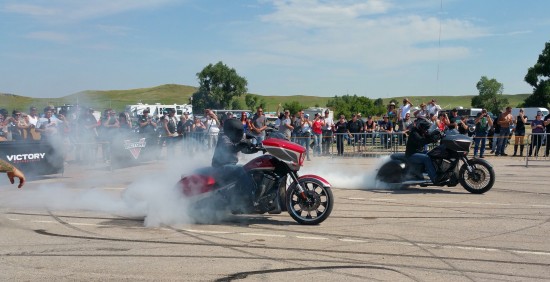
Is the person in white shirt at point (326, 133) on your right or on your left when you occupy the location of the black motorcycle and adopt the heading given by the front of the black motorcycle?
on your left

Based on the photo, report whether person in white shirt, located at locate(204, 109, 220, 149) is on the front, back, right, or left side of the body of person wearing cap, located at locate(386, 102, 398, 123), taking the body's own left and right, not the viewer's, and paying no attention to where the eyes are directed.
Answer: right

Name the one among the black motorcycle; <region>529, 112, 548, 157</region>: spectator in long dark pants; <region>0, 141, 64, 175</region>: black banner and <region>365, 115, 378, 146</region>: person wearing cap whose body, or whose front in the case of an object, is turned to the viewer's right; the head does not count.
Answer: the black motorcycle

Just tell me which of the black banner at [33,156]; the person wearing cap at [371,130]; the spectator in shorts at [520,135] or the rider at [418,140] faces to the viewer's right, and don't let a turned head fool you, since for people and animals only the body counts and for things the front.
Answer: the rider

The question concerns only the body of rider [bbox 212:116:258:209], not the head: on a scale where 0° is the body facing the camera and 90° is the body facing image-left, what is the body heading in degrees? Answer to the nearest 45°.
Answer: approximately 270°

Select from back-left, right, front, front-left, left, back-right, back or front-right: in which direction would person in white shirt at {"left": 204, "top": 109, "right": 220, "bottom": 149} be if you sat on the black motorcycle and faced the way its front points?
back-left

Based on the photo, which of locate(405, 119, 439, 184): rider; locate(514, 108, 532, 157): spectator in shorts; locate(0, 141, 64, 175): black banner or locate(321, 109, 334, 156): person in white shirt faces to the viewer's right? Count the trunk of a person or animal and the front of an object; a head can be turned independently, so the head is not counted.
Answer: the rider

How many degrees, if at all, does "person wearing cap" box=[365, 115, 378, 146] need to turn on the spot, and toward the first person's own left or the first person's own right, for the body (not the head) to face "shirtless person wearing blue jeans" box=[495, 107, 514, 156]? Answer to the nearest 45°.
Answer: approximately 90° to the first person's own left

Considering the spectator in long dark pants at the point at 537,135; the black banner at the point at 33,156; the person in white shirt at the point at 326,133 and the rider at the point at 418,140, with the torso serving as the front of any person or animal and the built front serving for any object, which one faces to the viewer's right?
the rider

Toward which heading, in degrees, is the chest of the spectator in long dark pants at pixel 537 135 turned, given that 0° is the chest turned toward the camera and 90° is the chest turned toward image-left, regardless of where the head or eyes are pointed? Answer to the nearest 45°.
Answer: approximately 0°

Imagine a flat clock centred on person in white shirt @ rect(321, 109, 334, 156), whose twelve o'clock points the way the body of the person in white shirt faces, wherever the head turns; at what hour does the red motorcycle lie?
The red motorcycle is roughly at 12 o'clock from the person in white shirt.

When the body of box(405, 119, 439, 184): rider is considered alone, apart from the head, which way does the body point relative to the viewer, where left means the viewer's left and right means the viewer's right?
facing to the right of the viewer
